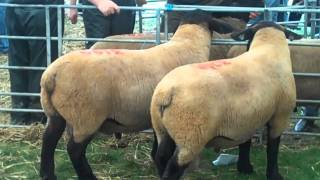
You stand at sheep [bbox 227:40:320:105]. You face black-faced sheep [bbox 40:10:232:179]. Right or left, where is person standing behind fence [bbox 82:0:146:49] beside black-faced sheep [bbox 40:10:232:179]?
right

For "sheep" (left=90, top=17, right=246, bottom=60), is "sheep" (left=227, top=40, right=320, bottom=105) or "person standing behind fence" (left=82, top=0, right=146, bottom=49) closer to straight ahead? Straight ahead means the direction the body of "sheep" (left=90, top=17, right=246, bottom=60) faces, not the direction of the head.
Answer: the sheep

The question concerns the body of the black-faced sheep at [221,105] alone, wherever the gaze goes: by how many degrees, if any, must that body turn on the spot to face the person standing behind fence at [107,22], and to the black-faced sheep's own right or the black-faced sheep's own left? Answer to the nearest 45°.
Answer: approximately 90° to the black-faced sheep's own left

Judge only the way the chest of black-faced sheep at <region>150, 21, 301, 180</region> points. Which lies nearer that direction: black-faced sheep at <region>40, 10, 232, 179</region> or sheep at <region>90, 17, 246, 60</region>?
the sheep

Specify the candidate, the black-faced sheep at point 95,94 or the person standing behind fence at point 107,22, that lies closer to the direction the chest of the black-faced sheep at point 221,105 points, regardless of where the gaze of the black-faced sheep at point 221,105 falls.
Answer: the person standing behind fence

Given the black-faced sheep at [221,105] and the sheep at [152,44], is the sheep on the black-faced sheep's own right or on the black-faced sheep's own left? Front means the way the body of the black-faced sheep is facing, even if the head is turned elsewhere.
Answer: on the black-faced sheep's own left

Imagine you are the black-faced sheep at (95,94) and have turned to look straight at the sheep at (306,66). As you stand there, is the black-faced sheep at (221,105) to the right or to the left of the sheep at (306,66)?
right

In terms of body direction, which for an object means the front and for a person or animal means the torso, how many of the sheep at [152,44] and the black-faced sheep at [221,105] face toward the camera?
0

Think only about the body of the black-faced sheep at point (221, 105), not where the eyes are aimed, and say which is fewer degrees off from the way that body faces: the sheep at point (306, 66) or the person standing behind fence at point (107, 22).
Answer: the sheep

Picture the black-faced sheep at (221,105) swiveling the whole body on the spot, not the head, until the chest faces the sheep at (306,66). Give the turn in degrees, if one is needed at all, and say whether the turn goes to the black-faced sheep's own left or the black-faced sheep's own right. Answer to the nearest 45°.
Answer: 0° — it already faces it

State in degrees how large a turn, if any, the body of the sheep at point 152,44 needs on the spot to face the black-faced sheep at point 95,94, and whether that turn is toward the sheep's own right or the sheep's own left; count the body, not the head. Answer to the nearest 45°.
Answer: approximately 90° to the sheep's own right

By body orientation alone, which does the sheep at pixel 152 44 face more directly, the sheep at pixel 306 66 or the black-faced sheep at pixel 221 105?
the sheep

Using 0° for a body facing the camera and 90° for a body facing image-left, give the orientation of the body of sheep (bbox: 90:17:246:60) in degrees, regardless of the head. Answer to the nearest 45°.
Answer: approximately 270°

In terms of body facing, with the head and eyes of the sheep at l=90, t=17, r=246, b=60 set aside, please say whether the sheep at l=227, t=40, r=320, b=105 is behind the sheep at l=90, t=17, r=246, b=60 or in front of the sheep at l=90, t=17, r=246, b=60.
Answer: in front

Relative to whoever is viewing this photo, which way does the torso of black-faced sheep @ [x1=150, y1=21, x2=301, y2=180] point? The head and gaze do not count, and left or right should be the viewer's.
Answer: facing away from the viewer and to the right of the viewer
